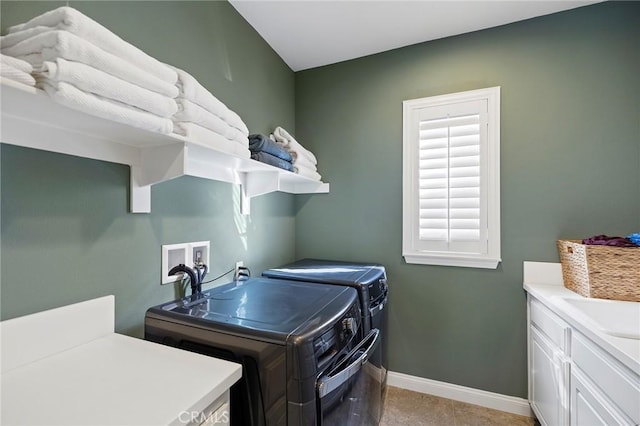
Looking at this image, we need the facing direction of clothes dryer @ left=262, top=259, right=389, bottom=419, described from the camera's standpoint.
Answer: facing to the right of the viewer

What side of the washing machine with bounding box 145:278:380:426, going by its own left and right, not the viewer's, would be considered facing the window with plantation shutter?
left

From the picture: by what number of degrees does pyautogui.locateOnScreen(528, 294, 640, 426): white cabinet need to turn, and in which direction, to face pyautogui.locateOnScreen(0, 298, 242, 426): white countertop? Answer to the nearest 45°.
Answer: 0° — it already faces it

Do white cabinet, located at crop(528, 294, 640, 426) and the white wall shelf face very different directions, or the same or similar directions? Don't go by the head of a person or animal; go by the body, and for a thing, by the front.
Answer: very different directions

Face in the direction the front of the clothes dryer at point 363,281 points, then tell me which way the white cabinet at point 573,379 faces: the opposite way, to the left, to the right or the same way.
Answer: the opposite way

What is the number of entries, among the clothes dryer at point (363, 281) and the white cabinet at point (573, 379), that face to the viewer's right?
1

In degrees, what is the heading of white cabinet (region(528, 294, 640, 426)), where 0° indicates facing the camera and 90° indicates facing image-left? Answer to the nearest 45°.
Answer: approximately 45°

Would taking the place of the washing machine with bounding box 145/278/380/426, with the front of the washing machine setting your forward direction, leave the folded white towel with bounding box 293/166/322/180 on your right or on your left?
on your left

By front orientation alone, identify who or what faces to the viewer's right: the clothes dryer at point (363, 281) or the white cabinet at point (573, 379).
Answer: the clothes dryer

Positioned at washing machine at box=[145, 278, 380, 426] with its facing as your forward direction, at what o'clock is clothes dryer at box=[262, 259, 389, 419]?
The clothes dryer is roughly at 9 o'clock from the washing machine.
